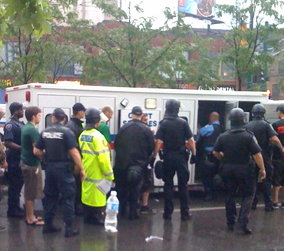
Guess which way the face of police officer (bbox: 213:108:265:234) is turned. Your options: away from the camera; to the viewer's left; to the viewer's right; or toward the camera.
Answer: away from the camera

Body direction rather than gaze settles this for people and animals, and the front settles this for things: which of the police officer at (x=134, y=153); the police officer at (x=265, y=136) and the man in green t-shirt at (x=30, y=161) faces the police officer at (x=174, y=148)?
the man in green t-shirt

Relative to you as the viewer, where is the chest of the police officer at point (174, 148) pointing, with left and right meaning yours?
facing away from the viewer

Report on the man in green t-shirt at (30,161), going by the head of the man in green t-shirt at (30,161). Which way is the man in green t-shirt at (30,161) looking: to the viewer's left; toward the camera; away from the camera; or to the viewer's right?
to the viewer's right

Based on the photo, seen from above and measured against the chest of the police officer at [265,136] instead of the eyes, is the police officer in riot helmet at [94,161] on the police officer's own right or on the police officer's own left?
on the police officer's own left

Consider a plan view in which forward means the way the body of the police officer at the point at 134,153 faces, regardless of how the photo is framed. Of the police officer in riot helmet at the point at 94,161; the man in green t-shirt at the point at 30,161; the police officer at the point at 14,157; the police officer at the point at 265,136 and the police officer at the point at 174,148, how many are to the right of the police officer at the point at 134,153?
2

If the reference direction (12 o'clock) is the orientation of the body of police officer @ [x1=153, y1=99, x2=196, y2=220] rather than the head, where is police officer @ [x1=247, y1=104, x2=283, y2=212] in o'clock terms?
police officer @ [x1=247, y1=104, x2=283, y2=212] is roughly at 2 o'clock from police officer @ [x1=153, y1=99, x2=196, y2=220].

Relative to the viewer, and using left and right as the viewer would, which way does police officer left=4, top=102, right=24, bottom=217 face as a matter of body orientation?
facing to the right of the viewer

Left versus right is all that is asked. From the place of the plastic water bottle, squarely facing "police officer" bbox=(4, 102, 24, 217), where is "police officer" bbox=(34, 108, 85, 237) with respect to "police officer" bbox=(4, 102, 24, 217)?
left

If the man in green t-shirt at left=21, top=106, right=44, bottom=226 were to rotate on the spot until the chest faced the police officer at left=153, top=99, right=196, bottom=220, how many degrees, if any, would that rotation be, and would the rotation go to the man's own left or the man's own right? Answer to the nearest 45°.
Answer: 0° — they already face them

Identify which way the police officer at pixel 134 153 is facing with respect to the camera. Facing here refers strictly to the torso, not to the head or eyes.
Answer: away from the camera

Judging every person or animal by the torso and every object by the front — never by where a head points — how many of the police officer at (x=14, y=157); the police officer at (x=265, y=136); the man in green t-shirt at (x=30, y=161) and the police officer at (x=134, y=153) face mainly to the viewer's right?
2
